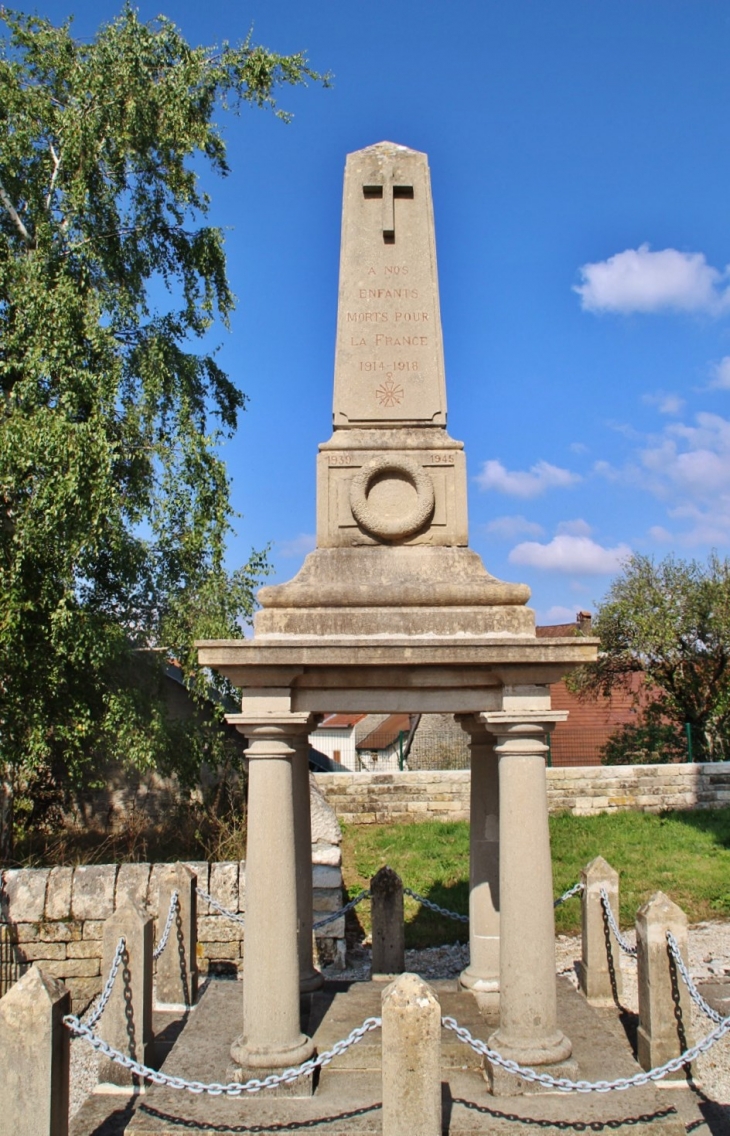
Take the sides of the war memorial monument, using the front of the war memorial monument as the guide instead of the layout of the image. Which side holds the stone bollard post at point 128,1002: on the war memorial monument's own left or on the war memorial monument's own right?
on the war memorial monument's own right

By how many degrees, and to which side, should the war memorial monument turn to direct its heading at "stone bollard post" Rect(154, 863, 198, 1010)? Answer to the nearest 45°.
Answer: approximately 135° to its right

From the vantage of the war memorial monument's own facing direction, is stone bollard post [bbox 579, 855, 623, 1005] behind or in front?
behind

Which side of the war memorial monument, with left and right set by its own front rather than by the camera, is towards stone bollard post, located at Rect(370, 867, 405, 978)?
back

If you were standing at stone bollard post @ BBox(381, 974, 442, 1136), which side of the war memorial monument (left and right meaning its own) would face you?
front

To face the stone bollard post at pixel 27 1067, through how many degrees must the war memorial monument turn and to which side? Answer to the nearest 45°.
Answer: approximately 45° to its right

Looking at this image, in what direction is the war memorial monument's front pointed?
toward the camera

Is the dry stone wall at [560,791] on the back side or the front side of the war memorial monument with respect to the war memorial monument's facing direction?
on the back side
